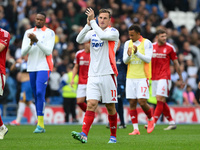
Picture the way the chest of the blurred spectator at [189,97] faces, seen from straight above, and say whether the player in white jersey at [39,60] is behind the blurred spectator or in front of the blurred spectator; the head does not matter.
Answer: in front

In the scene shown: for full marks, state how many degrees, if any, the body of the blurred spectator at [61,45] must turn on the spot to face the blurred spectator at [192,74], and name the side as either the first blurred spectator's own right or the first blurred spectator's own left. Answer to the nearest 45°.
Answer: approximately 90° to the first blurred spectator's own left

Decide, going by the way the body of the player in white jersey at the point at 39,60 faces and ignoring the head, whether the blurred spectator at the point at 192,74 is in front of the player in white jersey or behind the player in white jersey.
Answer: behind

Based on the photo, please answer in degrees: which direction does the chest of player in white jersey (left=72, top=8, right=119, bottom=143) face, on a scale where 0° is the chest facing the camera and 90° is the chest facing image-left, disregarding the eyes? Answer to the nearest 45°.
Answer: approximately 45°

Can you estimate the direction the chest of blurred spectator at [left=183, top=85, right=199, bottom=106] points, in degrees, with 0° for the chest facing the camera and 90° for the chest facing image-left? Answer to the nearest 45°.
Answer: approximately 0°

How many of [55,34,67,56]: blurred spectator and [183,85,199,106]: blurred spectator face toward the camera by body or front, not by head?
2

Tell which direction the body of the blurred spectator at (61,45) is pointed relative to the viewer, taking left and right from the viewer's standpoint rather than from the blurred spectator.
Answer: facing the viewer

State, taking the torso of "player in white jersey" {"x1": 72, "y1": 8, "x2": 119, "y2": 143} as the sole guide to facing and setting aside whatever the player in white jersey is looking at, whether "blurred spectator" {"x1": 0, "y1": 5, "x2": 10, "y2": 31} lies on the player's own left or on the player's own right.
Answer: on the player's own right
